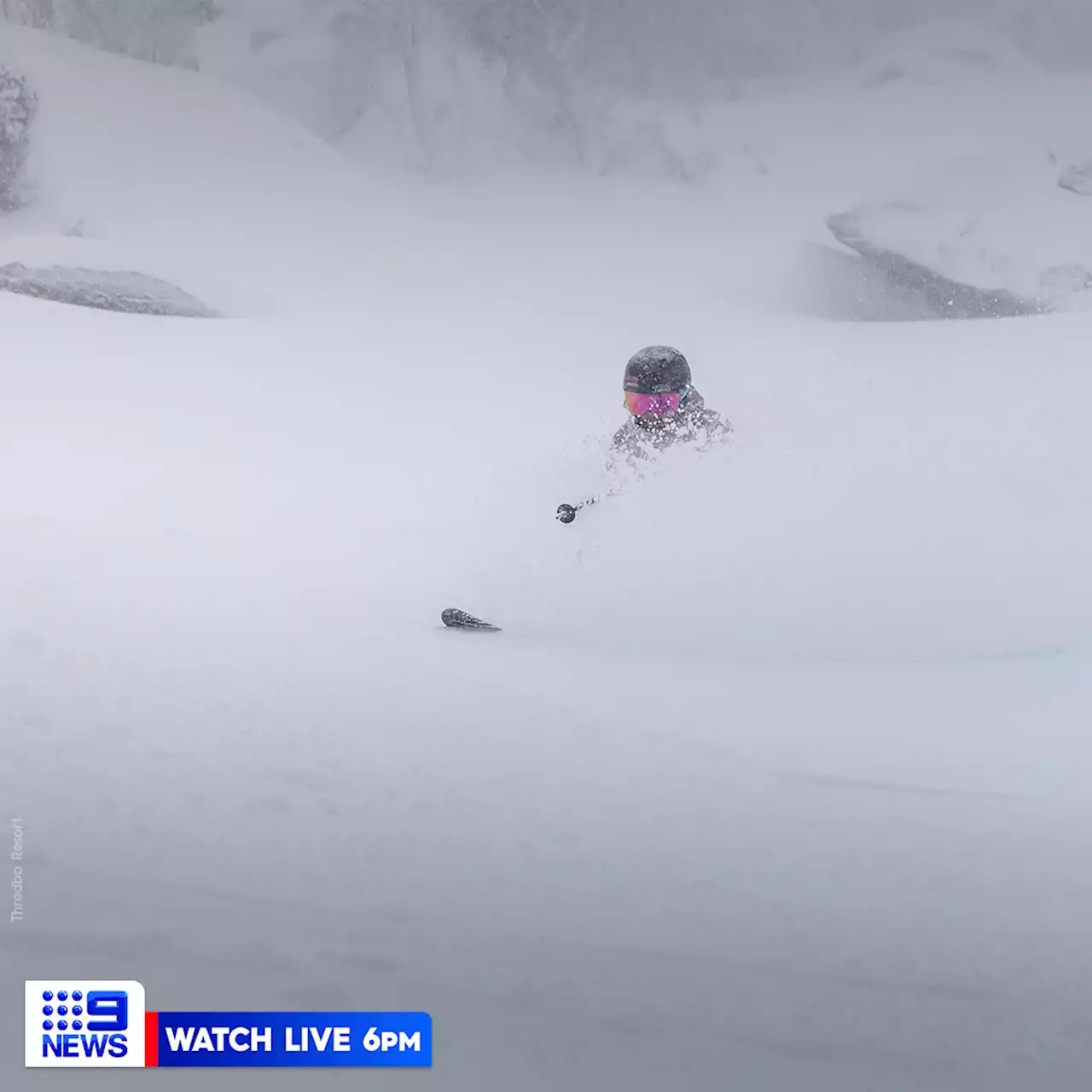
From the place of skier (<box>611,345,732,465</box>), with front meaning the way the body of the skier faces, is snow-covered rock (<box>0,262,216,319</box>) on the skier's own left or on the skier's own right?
on the skier's own right

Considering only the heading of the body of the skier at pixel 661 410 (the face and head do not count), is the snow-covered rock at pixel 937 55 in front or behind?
behind

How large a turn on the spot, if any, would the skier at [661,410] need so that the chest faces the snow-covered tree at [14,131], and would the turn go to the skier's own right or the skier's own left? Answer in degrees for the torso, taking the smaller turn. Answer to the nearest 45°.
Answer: approximately 90° to the skier's own right

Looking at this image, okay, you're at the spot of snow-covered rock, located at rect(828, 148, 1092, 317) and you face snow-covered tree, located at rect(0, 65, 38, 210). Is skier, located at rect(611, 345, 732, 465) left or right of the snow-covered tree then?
left

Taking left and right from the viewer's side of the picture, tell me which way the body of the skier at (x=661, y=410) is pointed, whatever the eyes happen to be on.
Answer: facing the viewer and to the left of the viewer
